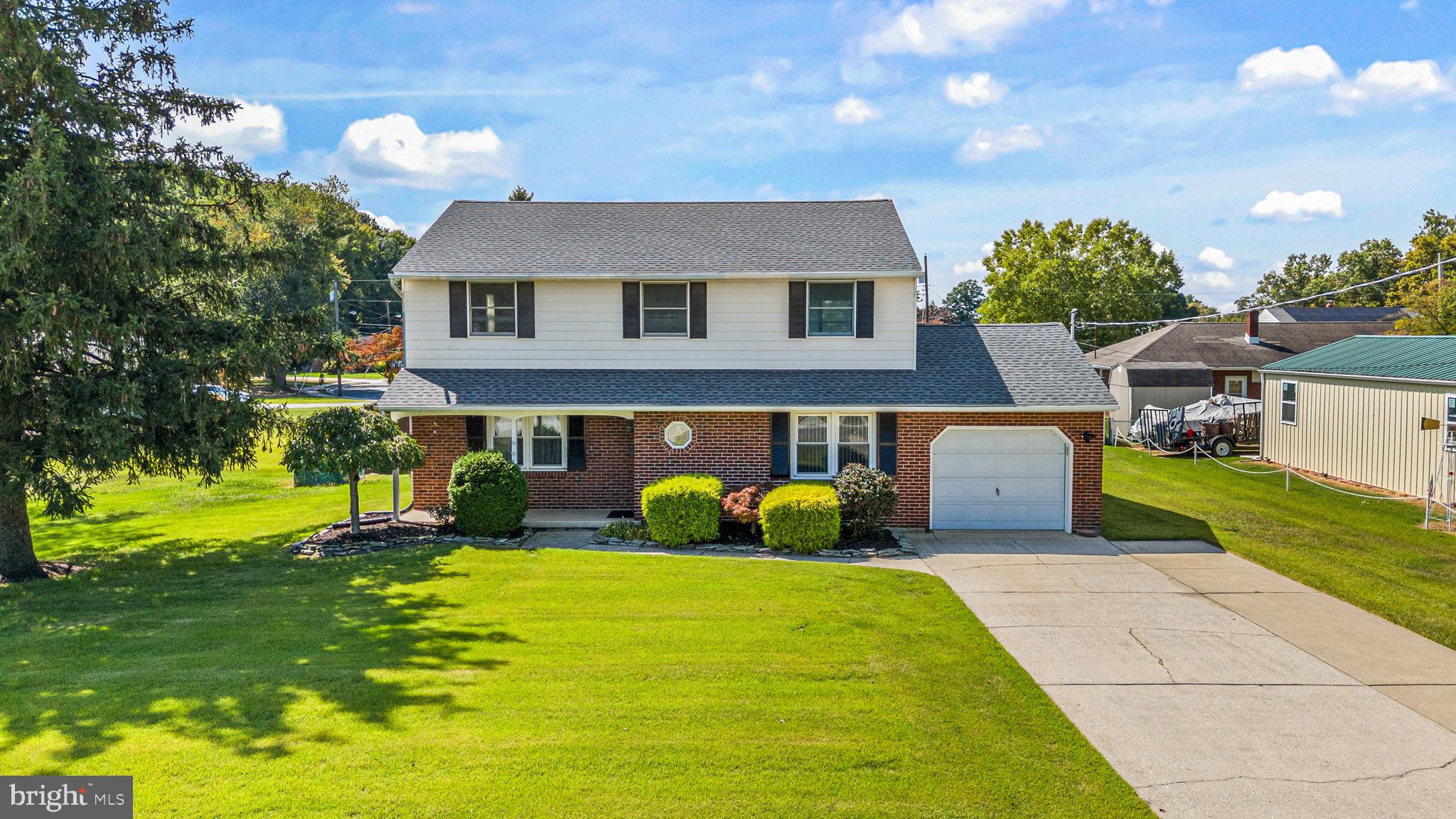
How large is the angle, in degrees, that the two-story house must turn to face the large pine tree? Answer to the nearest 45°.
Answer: approximately 45° to its right

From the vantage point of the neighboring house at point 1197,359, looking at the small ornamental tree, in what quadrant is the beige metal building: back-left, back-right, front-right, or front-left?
front-left

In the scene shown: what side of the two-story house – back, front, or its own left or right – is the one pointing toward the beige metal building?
left

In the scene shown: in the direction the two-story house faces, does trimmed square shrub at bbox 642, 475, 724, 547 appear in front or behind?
in front

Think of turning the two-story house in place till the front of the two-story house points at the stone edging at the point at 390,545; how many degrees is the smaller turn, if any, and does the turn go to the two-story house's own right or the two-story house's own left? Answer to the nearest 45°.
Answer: approximately 45° to the two-story house's own right

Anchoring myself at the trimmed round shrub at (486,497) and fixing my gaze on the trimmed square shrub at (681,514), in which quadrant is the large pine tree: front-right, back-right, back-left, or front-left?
back-right

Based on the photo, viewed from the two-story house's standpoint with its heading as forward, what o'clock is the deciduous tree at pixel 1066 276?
The deciduous tree is roughly at 7 o'clock from the two-story house.

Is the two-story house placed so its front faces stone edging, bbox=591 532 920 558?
yes

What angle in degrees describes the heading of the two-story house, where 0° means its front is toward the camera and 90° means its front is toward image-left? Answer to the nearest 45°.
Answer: approximately 0°

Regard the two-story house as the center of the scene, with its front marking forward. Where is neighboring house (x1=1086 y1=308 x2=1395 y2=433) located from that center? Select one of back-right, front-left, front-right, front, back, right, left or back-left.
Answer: back-left
